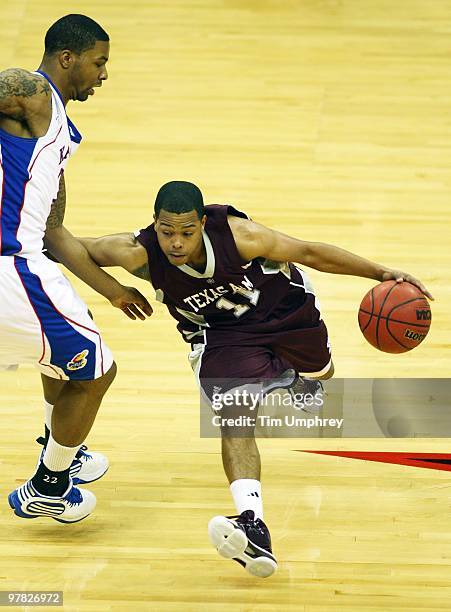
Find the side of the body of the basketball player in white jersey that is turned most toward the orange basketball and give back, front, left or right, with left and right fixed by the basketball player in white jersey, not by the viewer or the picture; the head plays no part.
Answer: front

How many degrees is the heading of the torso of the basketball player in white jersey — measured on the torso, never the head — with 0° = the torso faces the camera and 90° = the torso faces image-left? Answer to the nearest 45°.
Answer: approximately 270°

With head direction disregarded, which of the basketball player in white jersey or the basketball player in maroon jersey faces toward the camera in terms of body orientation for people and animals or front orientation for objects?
the basketball player in maroon jersey

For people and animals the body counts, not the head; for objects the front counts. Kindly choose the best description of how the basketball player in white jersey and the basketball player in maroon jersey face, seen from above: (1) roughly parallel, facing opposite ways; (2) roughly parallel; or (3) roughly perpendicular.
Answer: roughly perpendicular

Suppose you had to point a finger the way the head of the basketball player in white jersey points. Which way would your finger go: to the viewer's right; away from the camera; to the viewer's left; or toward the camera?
to the viewer's right

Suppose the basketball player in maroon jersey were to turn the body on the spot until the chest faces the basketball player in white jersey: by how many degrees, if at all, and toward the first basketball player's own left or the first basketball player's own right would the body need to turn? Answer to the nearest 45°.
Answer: approximately 45° to the first basketball player's own right

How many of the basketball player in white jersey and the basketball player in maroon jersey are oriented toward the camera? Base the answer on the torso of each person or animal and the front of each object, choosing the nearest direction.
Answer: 1

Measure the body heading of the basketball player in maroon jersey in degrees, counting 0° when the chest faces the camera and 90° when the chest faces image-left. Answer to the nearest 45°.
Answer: approximately 0°
